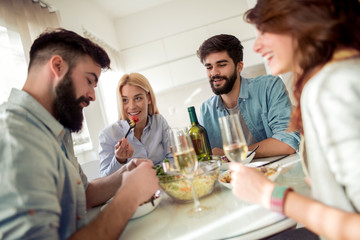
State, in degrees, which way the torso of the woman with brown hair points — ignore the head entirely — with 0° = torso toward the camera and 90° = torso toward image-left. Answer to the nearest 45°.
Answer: approximately 90°

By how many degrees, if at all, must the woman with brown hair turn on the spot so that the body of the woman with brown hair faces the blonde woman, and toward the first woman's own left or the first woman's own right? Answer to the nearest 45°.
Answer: approximately 45° to the first woman's own right

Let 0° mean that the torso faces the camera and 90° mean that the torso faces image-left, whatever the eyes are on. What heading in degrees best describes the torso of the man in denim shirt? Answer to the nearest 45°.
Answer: approximately 45°

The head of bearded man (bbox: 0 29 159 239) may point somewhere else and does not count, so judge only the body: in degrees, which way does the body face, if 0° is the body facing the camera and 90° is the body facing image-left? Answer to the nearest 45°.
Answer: approximately 270°

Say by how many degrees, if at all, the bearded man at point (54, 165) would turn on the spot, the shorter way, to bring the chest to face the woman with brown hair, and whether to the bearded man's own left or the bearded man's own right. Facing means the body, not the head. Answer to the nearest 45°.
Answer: approximately 45° to the bearded man's own right

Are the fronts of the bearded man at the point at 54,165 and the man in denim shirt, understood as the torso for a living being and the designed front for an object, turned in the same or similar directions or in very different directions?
very different directions

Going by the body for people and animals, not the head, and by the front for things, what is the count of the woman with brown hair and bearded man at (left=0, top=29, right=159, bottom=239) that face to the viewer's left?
1

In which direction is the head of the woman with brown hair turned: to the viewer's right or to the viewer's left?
to the viewer's left

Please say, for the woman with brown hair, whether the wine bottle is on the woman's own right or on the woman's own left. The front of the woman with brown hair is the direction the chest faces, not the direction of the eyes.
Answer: on the woman's own right

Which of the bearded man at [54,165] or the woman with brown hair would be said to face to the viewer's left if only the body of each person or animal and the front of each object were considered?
the woman with brown hair
